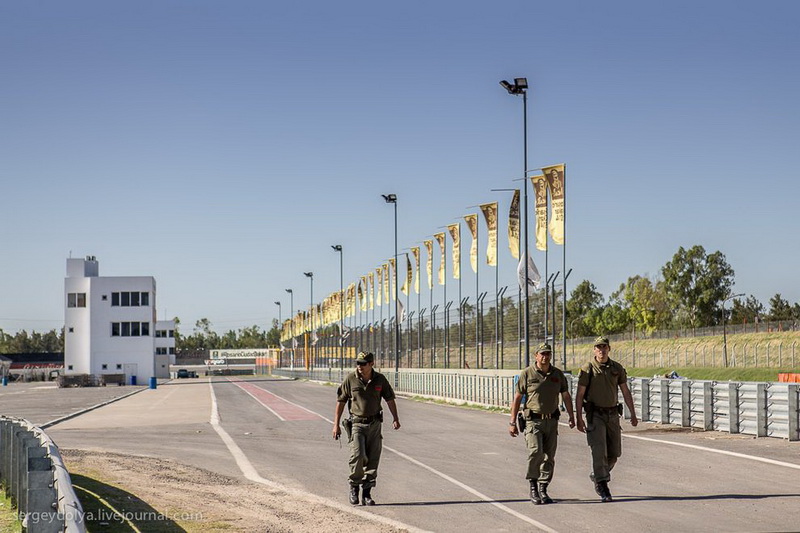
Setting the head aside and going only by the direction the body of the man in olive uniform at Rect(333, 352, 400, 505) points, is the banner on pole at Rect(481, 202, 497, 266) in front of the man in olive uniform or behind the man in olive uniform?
behind

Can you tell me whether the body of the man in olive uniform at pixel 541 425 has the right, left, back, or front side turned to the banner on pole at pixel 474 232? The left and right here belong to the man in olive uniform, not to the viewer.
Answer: back

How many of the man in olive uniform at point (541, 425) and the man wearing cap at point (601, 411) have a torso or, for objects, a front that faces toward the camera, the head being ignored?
2

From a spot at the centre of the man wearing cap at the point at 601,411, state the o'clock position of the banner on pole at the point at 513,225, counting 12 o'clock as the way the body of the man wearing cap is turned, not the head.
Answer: The banner on pole is roughly at 6 o'clock from the man wearing cap.

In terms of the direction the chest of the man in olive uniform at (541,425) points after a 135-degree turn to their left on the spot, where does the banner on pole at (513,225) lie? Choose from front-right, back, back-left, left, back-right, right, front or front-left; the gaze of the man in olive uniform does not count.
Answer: front-left

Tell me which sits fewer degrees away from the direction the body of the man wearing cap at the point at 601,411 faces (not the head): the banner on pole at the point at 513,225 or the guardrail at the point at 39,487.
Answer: the guardrail

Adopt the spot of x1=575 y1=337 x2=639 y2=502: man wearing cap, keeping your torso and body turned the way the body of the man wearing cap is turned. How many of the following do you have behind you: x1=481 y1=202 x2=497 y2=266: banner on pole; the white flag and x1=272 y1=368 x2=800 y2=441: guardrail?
3

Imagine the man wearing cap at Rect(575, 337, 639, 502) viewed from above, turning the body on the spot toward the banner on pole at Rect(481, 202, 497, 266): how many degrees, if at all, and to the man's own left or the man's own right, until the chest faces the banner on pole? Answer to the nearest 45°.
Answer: approximately 180°

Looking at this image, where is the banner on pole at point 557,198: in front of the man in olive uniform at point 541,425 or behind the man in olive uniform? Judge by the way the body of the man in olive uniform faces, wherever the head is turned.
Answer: behind

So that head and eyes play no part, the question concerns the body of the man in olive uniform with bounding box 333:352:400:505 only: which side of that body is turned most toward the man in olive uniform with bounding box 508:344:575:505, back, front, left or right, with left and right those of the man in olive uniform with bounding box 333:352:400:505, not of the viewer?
left

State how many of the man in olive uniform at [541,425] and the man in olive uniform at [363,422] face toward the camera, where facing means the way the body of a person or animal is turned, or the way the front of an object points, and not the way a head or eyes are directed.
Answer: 2

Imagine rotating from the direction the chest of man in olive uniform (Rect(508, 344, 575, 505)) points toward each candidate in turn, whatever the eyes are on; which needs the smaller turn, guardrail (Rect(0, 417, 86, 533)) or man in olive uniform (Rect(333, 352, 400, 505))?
the guardrail
